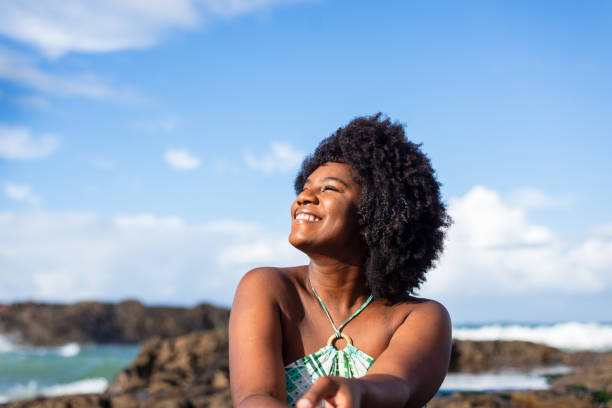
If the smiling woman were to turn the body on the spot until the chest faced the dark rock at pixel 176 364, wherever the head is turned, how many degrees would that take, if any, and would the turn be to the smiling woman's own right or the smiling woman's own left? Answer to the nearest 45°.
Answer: approximately 180°

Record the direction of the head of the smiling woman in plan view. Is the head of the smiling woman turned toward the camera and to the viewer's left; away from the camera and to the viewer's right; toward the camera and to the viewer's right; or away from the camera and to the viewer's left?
toward the camera and to the viewer's left

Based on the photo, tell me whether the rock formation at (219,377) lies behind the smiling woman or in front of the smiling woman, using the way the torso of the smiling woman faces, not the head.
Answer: behind

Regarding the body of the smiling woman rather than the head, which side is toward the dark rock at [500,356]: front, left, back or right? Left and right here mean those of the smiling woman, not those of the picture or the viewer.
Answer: back

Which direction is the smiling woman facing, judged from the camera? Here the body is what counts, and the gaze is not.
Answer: toward the camera

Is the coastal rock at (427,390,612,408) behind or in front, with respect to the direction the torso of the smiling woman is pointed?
behind
